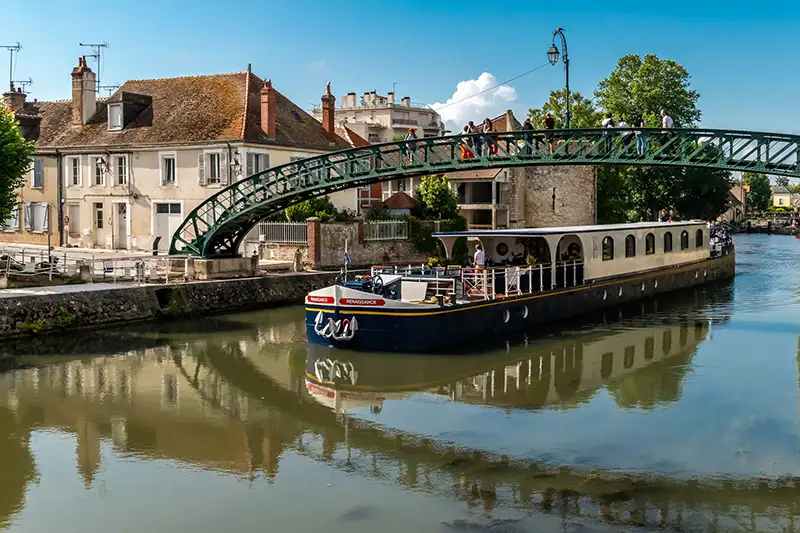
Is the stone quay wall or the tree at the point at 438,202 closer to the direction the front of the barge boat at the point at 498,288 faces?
the stone quay wall

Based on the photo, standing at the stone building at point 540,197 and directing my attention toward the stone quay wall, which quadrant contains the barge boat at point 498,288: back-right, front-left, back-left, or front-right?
front-left

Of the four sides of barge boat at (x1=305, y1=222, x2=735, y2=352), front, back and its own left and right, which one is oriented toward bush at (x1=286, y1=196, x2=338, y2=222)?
right

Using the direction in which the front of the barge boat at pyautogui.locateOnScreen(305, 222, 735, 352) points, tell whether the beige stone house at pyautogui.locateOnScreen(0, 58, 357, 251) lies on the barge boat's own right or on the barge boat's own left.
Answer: on the barge boat's own right

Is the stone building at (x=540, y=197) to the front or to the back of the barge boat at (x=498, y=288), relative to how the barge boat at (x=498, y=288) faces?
to the back

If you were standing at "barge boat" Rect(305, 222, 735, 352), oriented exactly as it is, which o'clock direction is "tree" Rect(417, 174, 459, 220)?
The tree is roughly at 4 o'clock from the barge boat.
